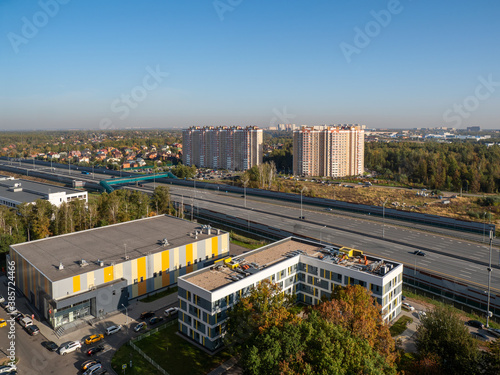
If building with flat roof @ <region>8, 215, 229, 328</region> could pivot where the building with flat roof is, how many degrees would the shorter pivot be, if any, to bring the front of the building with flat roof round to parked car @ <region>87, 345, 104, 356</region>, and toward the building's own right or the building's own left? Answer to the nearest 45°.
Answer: approximately 45° to the building's own right

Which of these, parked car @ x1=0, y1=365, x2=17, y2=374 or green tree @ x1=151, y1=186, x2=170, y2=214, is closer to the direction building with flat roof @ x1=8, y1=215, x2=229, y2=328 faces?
the parked car

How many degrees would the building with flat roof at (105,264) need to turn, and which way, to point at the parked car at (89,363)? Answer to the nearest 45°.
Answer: approximately 45° to its right

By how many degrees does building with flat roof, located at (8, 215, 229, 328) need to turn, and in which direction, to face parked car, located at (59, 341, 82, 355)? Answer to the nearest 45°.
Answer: approximately 45° to its right

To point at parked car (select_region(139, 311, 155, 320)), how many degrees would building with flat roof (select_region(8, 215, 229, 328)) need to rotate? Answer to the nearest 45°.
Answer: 0° — it already faces it

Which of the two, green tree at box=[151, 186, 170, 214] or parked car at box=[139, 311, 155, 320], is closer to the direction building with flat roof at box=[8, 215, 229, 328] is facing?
the parked car

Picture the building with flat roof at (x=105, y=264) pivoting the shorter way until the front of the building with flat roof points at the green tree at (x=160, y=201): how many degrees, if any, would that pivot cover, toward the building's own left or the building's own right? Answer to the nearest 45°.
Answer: approximately 135° to the building's own left

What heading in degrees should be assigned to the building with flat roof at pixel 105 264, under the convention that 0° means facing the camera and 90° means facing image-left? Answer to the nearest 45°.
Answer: approximately 315°

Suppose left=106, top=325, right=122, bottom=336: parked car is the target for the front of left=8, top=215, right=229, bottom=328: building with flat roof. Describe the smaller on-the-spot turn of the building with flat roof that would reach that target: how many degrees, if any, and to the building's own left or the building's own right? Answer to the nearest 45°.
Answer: approximately 45° to the building's own right

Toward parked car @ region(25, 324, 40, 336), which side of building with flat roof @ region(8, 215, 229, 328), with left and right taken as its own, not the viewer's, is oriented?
right

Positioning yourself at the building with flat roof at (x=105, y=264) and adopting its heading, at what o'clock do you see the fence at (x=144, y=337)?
The fence is roughly at 1 o'clock from the building with flat roof.
